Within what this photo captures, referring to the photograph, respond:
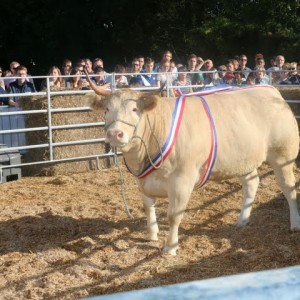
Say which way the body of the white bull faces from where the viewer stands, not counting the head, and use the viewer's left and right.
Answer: facing the viewer and to the left of the viewer

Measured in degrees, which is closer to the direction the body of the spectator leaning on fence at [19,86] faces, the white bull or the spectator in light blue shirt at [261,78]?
the white bull

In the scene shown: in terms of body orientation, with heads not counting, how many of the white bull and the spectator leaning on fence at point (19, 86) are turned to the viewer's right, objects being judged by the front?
0

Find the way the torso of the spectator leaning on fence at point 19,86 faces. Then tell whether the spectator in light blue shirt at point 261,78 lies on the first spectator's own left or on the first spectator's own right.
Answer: on the first spectator's own left

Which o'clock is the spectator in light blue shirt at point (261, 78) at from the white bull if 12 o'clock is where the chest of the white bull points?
The spectator in light blue shirt is roughly at 5 o'clock from the white bull.

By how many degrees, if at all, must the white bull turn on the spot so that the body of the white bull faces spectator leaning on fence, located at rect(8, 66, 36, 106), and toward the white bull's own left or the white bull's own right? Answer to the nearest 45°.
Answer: approximately 90° to the white bull's own right

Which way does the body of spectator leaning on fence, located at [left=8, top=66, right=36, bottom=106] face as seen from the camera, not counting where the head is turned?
toward the camera

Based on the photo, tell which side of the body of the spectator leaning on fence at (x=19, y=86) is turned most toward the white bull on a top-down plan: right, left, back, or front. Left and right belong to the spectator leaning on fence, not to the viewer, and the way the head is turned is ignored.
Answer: front
